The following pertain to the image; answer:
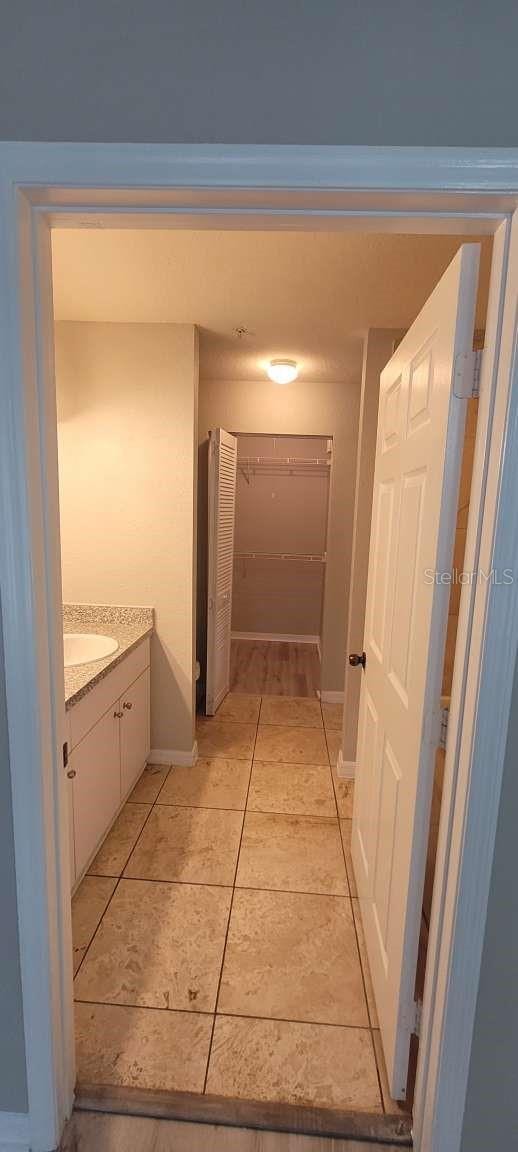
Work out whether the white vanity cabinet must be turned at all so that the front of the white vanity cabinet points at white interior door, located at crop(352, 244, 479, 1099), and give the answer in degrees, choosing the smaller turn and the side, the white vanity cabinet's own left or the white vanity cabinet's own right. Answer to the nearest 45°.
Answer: approximately 45° to the white vanity cabinet's own right

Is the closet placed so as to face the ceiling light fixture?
yes

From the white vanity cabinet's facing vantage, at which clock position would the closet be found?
The closet is roughly at 10 o'clock from the white vanity cabinet.

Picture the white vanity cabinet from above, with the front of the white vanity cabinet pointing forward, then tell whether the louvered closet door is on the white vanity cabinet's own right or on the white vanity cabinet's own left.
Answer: on the white vanity cabinet's own left

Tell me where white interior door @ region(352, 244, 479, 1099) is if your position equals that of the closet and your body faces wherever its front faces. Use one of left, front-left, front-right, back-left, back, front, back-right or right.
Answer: front

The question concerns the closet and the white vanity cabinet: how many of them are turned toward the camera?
1

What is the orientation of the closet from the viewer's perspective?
toward the camera

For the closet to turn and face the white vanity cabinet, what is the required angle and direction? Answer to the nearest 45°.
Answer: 0° — it already faces it

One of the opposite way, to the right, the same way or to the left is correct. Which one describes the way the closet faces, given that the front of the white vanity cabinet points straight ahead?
to the right

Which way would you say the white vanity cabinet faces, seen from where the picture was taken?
facing to the right of the viewer
